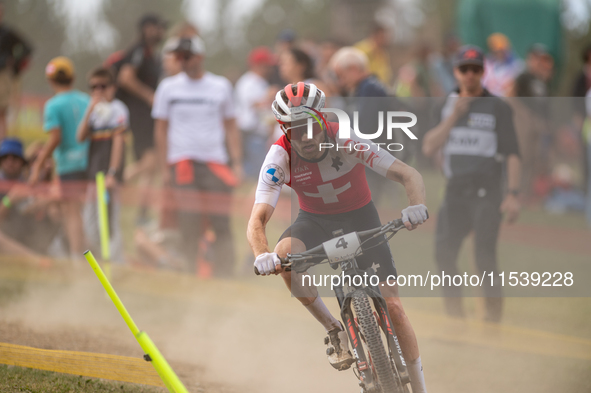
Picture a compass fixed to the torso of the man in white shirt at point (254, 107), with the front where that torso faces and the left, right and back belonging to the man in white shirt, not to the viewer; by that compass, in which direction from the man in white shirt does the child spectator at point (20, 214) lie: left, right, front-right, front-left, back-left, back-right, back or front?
back-right

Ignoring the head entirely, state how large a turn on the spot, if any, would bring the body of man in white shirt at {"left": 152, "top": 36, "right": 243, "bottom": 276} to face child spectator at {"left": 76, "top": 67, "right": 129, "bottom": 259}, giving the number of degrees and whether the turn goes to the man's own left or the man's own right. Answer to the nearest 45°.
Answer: approximately 90° to the man's own right

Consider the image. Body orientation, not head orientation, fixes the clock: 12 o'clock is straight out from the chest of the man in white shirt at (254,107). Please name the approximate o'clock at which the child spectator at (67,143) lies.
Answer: The child spectator is roughly at 4 o'clock from the man in white shirt.

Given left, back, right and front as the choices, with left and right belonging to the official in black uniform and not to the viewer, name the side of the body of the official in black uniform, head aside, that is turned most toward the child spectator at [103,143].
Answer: right

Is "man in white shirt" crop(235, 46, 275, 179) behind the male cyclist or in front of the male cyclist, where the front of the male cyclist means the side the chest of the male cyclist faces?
behind

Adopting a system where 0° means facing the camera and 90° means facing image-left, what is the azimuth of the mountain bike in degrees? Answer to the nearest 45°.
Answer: approximately 0°

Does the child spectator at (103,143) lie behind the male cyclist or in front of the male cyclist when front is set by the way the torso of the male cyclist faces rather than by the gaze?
behind
